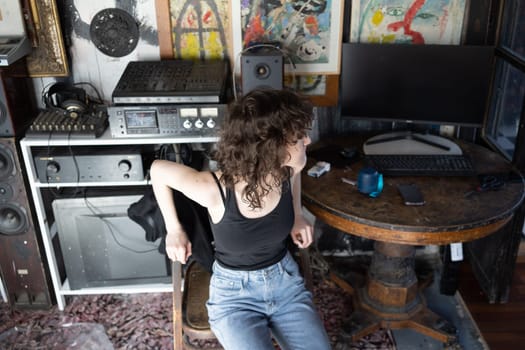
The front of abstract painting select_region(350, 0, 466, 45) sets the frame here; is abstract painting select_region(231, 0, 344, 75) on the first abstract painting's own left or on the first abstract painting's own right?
on the first abstract painting's own right

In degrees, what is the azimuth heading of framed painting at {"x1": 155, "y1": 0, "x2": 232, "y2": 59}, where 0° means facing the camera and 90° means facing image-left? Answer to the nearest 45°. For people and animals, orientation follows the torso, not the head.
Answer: approximately 0°

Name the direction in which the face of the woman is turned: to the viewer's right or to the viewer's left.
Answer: to the viewer's right

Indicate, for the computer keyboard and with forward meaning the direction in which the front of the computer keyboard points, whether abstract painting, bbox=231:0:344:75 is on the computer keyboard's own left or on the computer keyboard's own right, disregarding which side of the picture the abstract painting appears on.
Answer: on the computer keyboard's own right

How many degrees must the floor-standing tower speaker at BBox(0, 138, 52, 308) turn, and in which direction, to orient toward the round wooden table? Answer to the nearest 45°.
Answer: approximately 45° to its left

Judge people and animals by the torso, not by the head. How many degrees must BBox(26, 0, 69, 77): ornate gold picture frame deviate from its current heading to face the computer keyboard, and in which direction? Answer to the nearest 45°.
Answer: approximately 45° to its left

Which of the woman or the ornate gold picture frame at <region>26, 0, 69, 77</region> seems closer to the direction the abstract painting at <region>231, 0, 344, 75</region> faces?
the woman

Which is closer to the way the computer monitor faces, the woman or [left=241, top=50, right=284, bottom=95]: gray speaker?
the woman

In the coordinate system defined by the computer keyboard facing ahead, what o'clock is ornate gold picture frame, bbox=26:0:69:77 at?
The ornate gold picture frame is roughly at 3 o'clock from the computer keyboard.
